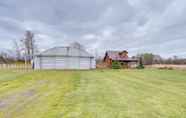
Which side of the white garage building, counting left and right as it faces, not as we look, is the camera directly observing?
front

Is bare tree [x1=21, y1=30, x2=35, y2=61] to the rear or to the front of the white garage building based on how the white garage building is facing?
to the rear

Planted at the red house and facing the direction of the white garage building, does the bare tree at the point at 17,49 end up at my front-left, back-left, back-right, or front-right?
front-right

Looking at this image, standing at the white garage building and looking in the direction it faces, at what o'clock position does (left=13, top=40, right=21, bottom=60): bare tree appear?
The bare tree is roughly at 5 o'clock from the white garage building.

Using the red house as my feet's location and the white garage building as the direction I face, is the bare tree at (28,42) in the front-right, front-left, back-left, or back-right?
front-right

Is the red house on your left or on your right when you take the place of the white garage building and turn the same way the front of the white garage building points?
on your left

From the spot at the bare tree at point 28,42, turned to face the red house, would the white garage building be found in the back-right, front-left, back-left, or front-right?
front-right
